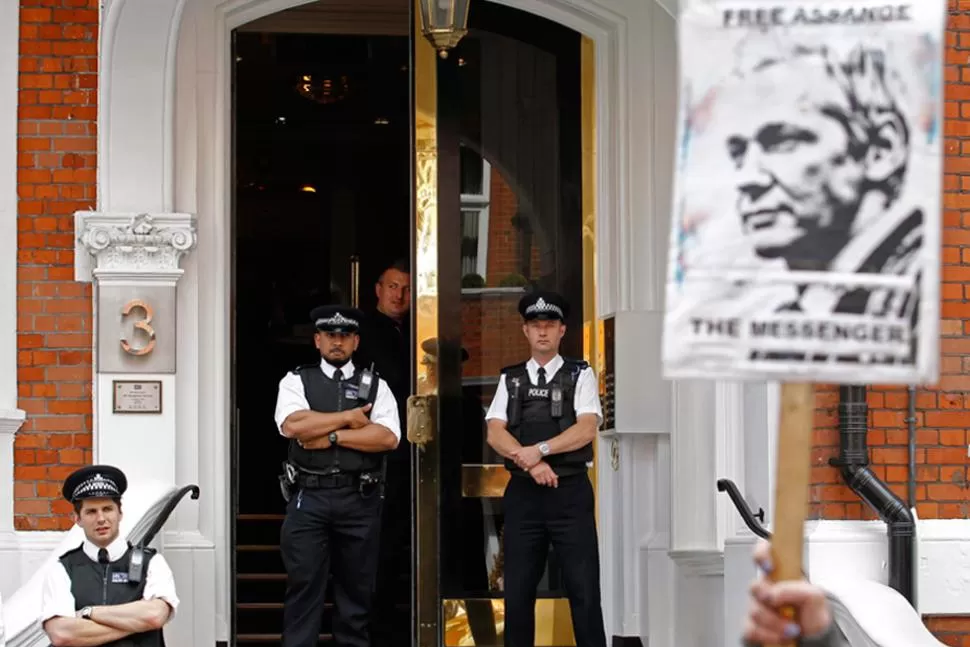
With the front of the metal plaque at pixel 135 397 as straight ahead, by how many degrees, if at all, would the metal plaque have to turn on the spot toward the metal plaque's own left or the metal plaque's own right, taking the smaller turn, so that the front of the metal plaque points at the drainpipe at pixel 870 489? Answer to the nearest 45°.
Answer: approximately 45° to the metal plaque's own left

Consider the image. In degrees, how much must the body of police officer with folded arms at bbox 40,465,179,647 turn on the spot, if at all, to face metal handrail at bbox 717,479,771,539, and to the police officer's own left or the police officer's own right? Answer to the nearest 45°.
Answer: approximately 90° to the police officer's own left

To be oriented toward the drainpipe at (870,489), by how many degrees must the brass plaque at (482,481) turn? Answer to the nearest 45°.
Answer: approximately 45° to its left

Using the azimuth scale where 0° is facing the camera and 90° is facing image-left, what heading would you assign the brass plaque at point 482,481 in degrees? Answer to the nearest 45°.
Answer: approximately 0°

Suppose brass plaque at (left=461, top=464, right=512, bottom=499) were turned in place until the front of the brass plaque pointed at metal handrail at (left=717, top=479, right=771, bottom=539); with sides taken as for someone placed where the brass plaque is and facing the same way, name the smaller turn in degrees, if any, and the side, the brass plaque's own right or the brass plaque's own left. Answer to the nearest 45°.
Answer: approximately 45° to the brass plaque's own left

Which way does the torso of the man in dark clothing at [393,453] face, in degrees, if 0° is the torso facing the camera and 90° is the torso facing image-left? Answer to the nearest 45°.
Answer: approximately 315°

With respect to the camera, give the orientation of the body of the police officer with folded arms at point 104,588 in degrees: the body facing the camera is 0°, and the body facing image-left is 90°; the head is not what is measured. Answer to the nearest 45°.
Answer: approximately 0°
